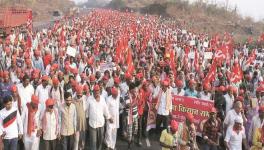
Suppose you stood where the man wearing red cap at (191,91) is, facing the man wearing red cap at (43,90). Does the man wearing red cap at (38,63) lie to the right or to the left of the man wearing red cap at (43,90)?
right

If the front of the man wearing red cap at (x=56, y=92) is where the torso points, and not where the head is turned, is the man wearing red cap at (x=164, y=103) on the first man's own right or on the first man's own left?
on the first man's own left

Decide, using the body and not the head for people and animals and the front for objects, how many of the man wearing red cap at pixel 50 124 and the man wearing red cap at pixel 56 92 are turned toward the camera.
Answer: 2

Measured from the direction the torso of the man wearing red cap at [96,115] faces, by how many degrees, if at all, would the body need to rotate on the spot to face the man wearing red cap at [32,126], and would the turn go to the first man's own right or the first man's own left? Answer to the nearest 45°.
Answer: approximately 45° to the first man's own right

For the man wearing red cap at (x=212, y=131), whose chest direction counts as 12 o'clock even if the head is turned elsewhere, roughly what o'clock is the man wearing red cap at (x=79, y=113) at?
the man wearing red cap at (x=79, y=113) is roughly at 3 o'clock from the man wearing red cap at (x=212, y=131).

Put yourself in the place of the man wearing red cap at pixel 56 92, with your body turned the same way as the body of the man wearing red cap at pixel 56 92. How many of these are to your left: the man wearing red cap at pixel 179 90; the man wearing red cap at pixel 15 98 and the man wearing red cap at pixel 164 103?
2

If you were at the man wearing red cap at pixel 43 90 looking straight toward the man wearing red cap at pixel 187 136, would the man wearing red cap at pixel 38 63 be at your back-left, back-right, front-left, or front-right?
back-left

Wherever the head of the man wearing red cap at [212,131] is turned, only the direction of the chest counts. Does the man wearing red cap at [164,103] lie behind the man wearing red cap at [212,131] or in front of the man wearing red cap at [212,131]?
behind

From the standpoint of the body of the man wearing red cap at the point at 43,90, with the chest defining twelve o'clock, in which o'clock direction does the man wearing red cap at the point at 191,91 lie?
the man wearing red cap at the point at 191,91 is roughly at 9 o'clock from the man wearing red cap at the point at 43,90.
